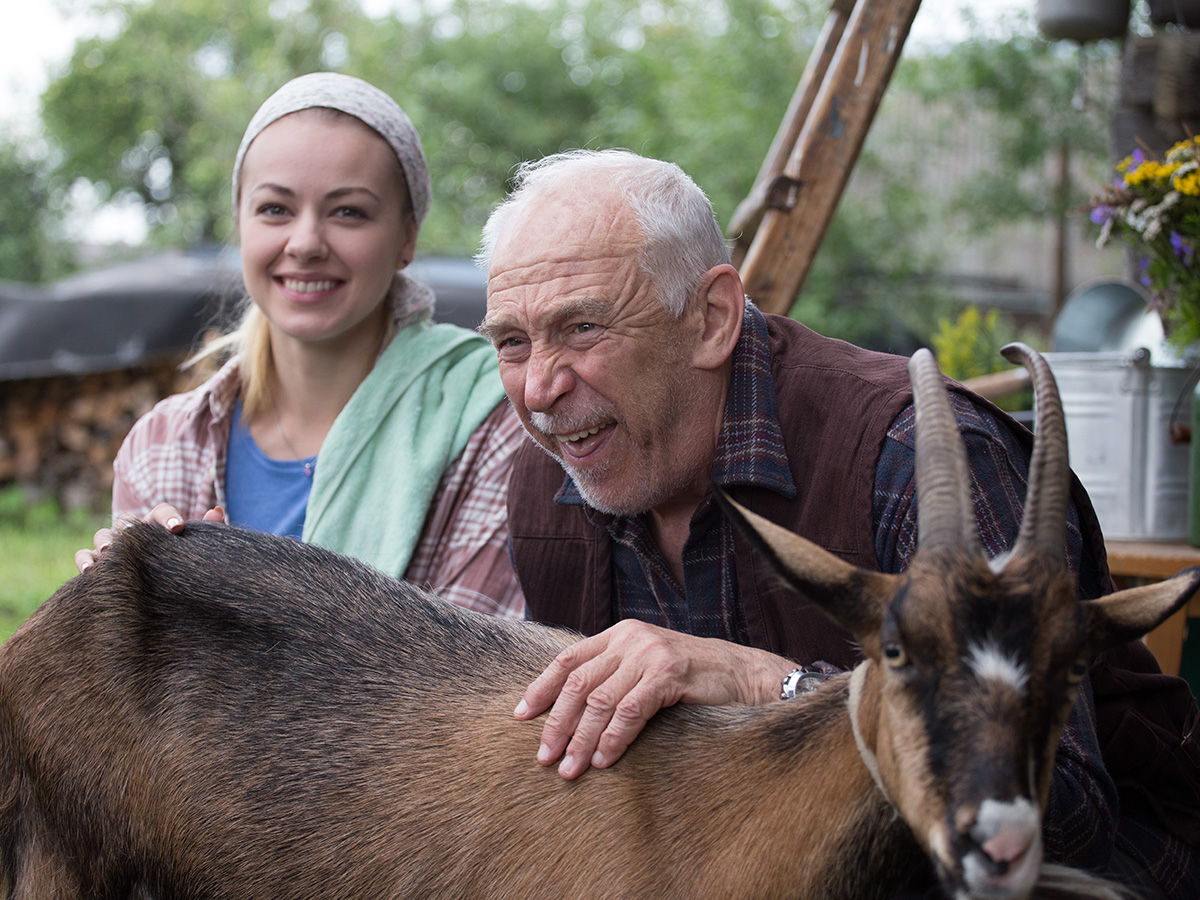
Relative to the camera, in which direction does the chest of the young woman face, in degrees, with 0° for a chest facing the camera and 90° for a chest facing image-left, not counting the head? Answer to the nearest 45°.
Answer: approximately 0°

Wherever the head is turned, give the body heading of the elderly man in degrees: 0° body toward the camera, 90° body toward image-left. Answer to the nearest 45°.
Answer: approximately 45°

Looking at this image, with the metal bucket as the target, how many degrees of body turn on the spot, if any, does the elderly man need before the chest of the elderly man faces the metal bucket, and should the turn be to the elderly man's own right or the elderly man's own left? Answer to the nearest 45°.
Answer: approximately 180°

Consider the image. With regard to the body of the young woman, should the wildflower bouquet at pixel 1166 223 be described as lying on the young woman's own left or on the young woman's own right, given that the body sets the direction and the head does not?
on the young woman's own left

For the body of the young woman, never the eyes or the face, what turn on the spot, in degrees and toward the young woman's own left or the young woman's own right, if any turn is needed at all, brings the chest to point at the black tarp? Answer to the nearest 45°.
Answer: approximately 180°

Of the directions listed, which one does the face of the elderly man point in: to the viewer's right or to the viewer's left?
to the viewer's left

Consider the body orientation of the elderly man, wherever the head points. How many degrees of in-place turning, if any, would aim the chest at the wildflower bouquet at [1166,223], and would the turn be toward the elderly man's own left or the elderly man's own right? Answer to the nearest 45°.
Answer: approximately 180°

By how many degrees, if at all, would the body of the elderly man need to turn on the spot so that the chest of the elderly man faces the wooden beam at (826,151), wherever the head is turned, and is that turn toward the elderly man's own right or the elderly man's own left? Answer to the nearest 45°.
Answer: approximately 135° to the elderly man's own right

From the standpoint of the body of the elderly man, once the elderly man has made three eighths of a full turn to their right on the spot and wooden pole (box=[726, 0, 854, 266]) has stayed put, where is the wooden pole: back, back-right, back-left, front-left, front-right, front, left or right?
front
